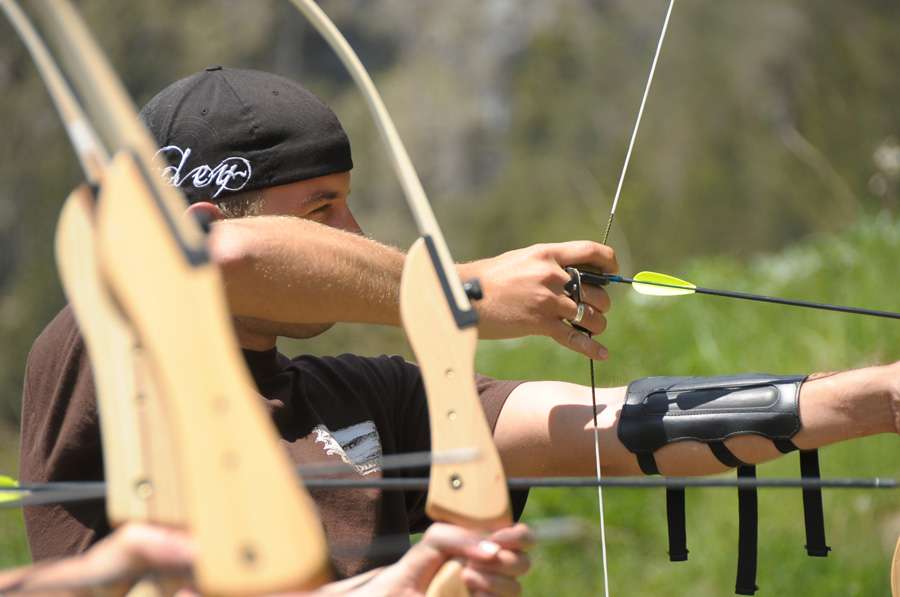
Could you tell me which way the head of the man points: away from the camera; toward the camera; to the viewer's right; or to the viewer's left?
to the viewer's right

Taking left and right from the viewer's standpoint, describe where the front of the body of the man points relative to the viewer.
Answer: facing the viewer and to the right of the viewer
